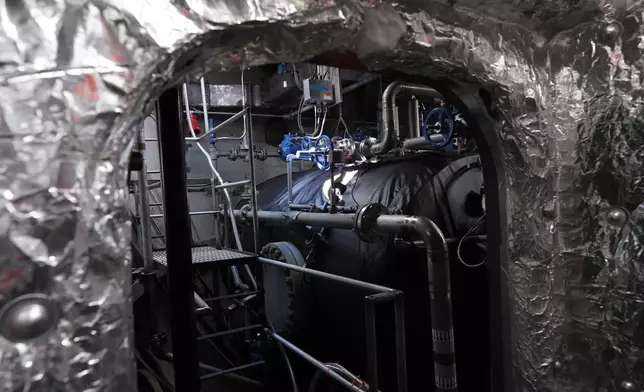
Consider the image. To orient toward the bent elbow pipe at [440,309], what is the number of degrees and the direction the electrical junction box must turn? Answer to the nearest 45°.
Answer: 0° — it already faces it

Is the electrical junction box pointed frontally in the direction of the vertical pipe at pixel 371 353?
yes

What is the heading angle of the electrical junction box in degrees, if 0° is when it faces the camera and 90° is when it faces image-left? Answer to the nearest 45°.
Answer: approximately 0°

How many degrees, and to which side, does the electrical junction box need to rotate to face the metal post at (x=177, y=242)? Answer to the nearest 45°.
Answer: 0° — it already faces it
